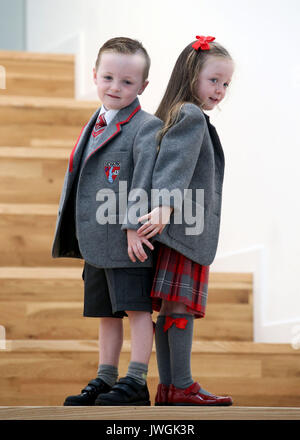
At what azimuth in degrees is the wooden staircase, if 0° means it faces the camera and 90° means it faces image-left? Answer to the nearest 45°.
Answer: approximately 0°

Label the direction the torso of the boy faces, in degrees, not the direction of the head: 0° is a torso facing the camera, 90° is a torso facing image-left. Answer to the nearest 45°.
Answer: approximately 45°

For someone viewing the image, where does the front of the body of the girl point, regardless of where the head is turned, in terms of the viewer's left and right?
facing to the right of the viewer
